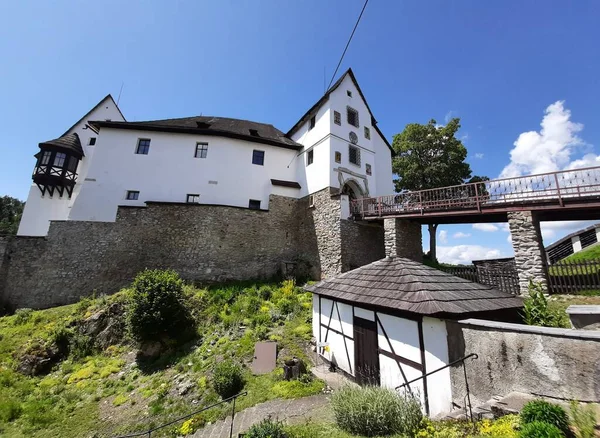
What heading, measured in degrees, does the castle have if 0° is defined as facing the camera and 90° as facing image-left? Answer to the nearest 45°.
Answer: approximately 315°

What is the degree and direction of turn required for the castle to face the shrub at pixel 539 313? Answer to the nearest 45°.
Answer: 0° — it already faces it

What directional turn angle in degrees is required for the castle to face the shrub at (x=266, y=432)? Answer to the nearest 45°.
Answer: approximately 45° to its right
